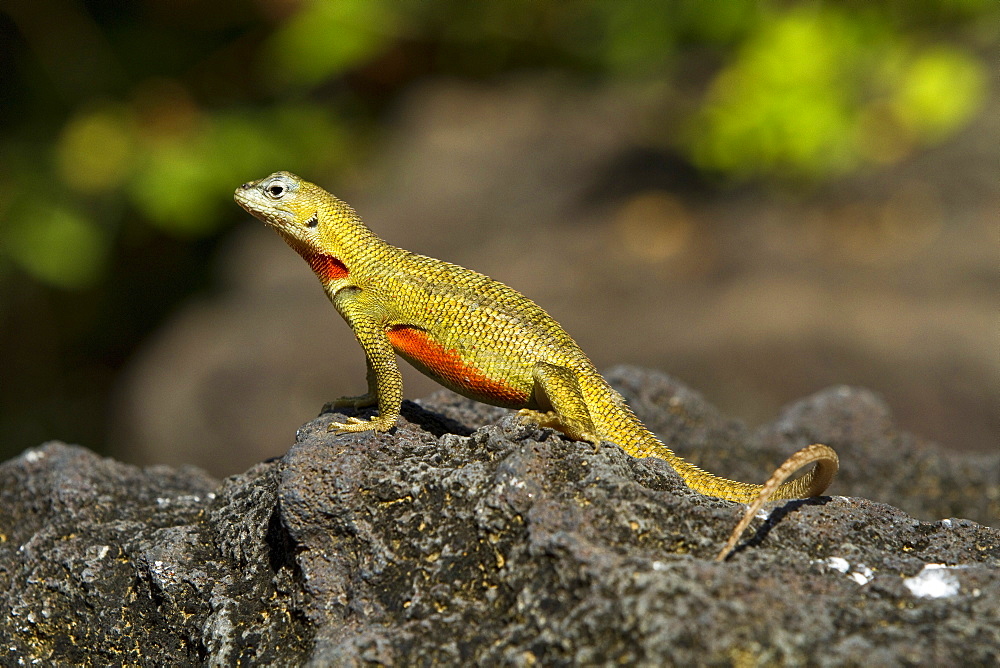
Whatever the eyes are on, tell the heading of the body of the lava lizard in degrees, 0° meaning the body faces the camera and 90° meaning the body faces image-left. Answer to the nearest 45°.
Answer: approximately 90°
